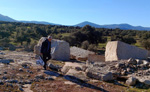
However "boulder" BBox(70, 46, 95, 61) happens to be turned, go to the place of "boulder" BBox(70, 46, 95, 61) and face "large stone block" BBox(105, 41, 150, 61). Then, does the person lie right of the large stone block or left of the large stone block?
right

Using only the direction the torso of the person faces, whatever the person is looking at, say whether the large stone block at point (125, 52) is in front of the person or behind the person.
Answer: in front
